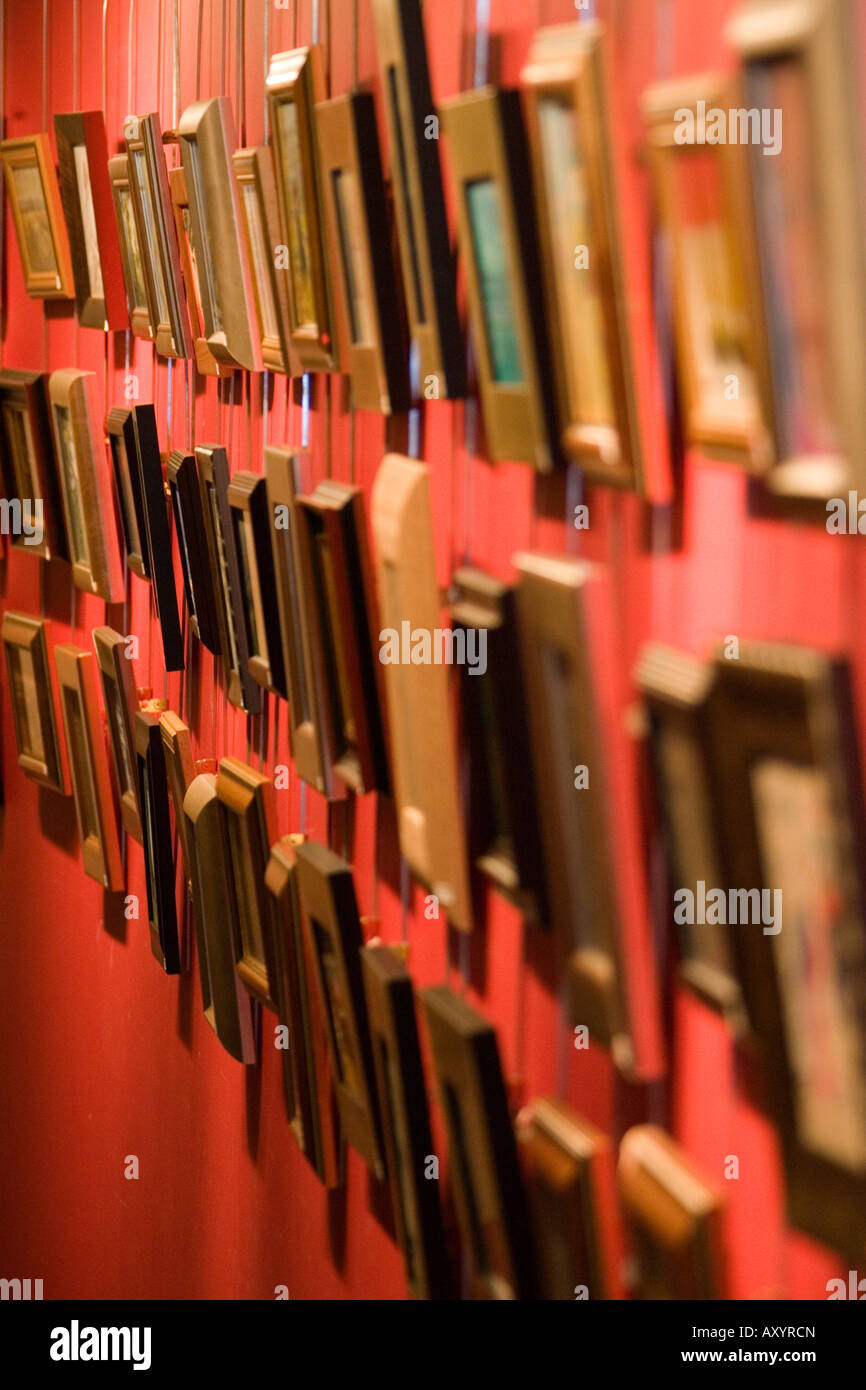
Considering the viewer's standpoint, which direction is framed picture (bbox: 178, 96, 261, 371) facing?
facing to the left of the viewer

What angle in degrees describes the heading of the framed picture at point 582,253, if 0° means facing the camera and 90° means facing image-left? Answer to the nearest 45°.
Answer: approximately 45°

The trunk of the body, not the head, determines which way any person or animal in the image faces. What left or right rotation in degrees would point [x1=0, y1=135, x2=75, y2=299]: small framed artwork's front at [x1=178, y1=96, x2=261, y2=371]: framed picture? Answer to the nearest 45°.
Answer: approximately 45° to its left

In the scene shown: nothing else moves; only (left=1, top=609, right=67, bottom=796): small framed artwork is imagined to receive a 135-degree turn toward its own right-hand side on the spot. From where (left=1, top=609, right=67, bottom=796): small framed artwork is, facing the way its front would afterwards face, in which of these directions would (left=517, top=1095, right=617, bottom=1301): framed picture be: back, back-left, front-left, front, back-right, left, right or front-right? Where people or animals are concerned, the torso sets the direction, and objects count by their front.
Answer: back

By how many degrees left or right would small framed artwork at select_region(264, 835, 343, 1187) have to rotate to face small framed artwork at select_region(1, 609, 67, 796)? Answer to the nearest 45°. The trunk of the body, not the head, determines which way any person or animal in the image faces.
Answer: approximately 90° to its right

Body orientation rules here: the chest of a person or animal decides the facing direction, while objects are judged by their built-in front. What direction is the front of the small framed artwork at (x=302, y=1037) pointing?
to the viewer's left

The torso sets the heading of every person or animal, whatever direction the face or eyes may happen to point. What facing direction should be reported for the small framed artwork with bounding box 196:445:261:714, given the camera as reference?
facing to the left of the viewer

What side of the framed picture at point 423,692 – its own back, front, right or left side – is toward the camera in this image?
left

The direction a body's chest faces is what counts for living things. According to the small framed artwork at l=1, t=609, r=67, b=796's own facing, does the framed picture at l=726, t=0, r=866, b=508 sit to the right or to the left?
on its left

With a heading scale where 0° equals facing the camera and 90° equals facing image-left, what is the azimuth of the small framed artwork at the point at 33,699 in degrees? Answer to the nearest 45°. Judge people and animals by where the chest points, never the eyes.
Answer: approximately 45°
